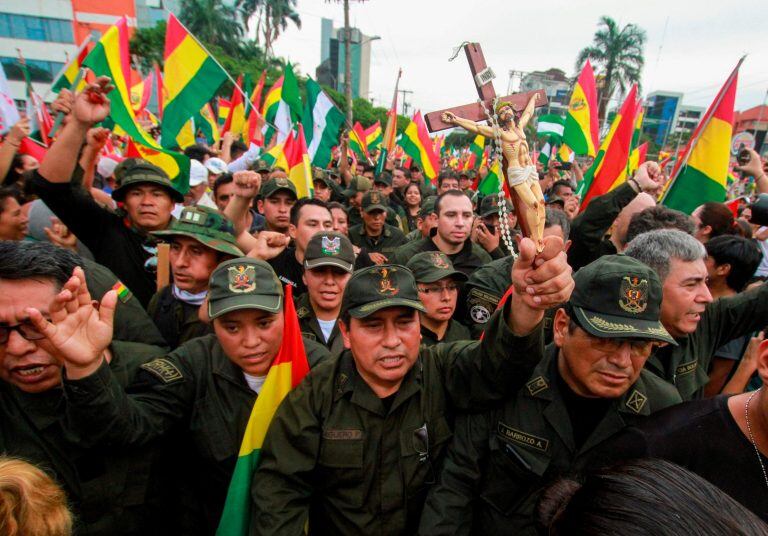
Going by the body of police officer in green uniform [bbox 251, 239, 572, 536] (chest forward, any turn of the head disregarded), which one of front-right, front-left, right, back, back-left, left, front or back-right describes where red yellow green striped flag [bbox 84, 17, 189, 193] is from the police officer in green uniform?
back-right

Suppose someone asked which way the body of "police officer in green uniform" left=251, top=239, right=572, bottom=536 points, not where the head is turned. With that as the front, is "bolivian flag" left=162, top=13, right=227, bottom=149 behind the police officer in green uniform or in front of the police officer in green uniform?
behind

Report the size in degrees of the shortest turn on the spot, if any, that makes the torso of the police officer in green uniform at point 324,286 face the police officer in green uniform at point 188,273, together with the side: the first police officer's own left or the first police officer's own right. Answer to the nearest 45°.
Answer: approximately 90° to the first police officer's own right

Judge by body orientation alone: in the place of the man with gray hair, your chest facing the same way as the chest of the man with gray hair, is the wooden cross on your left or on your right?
on your right

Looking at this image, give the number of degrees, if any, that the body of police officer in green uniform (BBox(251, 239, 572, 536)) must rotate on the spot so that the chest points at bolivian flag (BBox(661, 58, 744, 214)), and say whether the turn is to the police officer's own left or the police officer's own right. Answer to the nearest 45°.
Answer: approximately 135° to the police officer's own left

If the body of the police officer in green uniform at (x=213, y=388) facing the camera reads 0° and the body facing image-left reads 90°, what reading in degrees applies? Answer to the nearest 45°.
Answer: approximately 315°

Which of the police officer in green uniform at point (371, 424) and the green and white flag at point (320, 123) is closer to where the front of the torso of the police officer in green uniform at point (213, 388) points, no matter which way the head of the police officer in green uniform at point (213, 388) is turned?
the police officer in green uniform

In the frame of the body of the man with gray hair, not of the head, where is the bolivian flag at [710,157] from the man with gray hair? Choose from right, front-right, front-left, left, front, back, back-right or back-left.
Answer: back-left

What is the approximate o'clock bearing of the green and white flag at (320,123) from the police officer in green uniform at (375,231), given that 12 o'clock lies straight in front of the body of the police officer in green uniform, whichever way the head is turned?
The green and white flag is roughly at 5 o'clock from the police officer in green uniform.
